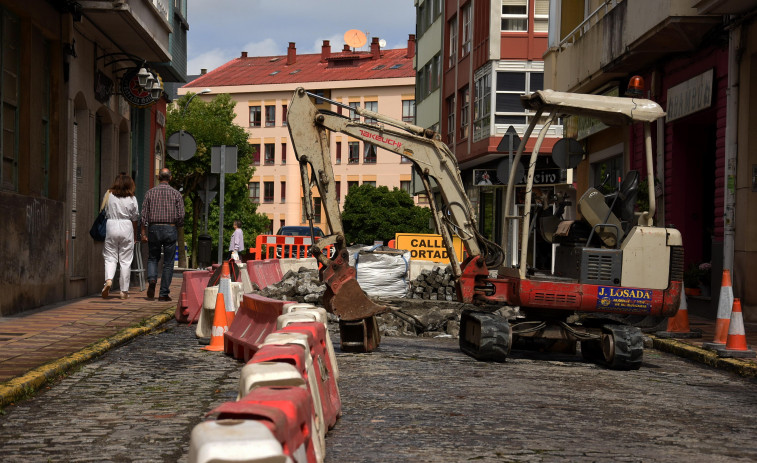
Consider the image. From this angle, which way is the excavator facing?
to the viewer's left

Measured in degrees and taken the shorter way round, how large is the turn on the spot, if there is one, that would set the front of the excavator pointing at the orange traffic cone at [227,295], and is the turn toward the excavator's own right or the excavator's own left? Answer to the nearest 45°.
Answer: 0° — it already faces it

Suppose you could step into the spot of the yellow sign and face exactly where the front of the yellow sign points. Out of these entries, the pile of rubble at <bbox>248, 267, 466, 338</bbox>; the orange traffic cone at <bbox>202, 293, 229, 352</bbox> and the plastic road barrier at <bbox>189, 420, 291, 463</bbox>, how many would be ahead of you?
3

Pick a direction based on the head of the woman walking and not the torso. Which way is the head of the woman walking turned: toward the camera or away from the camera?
away from the camera

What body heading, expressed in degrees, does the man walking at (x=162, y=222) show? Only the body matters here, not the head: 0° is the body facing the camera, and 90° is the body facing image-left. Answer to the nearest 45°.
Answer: approximately 180°

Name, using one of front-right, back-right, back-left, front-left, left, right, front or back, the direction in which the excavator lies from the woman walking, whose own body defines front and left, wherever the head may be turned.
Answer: back-right

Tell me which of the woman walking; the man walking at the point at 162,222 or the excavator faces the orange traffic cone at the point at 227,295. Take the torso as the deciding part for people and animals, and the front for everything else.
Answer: the excavator

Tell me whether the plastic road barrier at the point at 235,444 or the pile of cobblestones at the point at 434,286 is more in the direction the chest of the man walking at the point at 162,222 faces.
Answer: the pile of cobblestones

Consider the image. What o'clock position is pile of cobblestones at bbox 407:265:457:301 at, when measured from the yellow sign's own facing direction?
The pile of cobblestones is roughly at 12 o'clock from the yellow sign.

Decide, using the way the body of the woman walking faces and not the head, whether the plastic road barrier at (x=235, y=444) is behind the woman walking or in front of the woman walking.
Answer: behind

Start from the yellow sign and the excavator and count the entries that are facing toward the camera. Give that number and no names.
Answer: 1

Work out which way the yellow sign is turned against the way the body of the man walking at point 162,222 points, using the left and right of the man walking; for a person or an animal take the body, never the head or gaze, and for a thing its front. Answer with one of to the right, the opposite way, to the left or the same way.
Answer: the opposite way

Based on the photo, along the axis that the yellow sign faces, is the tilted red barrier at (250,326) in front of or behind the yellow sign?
in front

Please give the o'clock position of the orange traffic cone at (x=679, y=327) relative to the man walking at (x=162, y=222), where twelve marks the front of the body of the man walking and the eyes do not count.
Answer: The orange traffic cone is roughly at 4 o'clock from the man walking.

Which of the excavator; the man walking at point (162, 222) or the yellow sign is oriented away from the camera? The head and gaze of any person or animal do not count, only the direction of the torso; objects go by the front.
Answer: the man walking

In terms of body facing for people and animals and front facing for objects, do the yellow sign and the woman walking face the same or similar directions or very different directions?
very different directions
